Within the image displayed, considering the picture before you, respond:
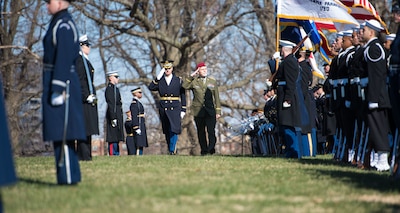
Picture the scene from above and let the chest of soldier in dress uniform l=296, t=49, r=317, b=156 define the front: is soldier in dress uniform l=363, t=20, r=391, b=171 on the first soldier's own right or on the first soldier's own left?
on the first soldier's own left

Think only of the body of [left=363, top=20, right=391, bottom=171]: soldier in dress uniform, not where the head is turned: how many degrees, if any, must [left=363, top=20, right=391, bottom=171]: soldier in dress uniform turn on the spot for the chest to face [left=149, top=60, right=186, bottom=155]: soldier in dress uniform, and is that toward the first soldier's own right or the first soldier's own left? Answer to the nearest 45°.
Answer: approximately 45° to the first soldier's own right

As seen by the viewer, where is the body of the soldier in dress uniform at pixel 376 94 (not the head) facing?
to the viewer's left

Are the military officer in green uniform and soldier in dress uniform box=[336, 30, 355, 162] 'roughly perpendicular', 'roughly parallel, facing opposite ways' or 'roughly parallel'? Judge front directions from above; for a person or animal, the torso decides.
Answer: roughly perpendicular

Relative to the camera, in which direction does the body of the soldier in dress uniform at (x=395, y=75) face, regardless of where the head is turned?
to the viewer's left

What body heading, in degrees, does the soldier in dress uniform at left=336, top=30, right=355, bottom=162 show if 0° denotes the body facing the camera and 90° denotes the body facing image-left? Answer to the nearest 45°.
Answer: approximately 90°

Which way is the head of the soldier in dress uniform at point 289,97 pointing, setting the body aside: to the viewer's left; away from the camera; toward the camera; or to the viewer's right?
to the viewer's left

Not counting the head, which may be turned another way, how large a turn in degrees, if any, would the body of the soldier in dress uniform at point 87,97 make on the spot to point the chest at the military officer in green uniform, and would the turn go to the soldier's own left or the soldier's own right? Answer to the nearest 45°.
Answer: approximately 45° to the soldier's own left

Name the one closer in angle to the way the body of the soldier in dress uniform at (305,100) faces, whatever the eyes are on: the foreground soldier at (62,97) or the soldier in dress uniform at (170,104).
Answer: the soldier in dress uniform

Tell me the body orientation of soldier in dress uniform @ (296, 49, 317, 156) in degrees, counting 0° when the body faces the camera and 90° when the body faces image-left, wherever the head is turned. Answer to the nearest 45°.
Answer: approximately 90°

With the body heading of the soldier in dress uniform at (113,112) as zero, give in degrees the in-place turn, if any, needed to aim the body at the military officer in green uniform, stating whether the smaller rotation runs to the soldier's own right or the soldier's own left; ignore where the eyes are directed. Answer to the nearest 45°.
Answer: approximately 45° to the soldier's own right

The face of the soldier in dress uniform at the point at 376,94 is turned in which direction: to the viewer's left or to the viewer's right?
to the viewer's left

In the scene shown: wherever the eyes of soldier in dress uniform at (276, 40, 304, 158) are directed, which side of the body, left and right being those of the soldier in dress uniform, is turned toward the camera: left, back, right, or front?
left
